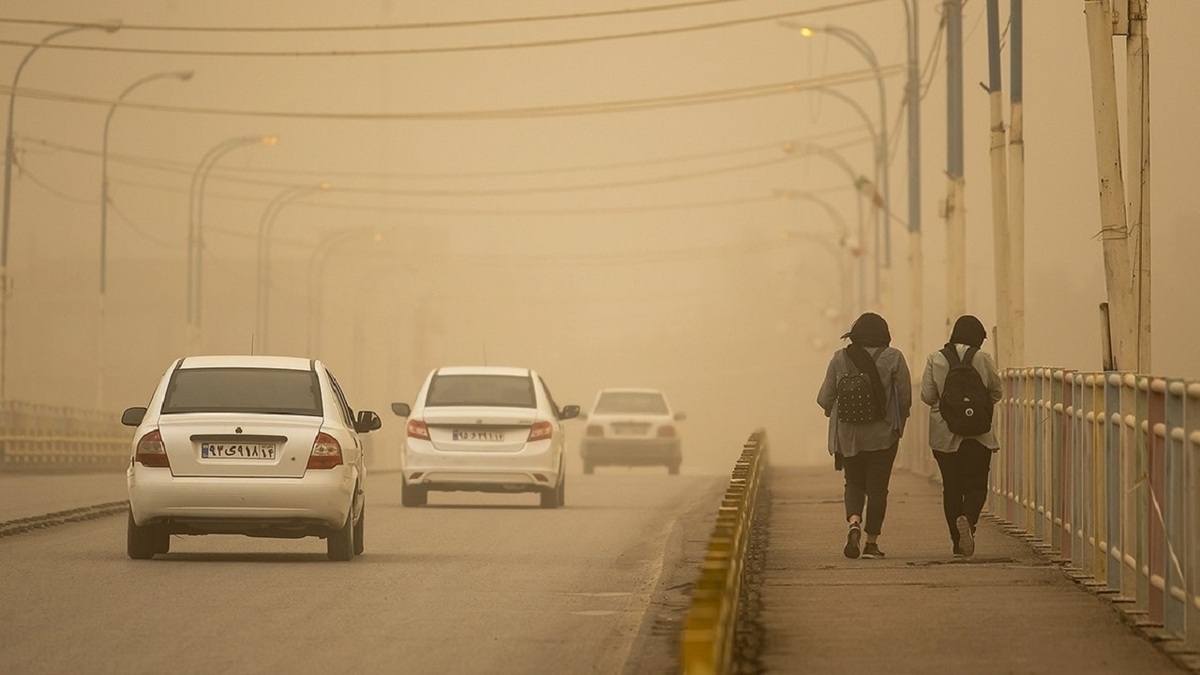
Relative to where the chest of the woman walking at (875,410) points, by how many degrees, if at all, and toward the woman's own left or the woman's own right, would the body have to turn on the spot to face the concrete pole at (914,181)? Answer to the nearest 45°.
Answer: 0° — they already face it

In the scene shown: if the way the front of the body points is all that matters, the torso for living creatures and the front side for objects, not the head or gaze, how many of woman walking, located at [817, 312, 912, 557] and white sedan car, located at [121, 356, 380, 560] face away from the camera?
2

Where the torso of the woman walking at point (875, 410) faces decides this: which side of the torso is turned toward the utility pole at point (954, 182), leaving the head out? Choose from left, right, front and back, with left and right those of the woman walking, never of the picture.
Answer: front

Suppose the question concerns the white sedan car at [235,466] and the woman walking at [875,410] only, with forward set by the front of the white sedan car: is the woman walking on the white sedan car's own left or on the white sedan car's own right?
on the white sedan car's own right

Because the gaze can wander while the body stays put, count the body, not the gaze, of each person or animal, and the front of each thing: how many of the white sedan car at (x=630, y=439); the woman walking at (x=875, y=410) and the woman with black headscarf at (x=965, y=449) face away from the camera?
3

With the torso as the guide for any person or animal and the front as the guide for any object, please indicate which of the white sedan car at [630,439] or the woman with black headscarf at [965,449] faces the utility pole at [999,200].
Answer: the woman with black headscarf

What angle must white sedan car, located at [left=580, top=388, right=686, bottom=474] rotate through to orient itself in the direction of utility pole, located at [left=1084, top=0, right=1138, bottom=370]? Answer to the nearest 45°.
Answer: approximately 180°

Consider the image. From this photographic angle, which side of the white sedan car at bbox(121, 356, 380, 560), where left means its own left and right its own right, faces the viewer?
back

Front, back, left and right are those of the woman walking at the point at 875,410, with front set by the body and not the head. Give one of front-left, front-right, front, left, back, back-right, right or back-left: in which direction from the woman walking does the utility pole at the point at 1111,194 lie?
front-right

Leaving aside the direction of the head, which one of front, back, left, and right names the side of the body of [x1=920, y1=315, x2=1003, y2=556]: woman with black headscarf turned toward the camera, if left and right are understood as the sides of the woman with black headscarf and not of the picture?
back

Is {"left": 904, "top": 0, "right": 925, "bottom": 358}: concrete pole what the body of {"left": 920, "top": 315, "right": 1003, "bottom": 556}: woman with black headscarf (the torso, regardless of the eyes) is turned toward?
yes

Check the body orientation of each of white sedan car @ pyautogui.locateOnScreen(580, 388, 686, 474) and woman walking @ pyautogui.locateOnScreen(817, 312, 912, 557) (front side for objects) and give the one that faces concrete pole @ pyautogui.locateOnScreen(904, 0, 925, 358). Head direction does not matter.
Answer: the woman walking

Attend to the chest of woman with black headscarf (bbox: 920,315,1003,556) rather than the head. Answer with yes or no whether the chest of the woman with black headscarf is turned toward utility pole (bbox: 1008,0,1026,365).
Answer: yes

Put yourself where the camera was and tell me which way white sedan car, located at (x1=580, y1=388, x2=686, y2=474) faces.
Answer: facing away from the viewer

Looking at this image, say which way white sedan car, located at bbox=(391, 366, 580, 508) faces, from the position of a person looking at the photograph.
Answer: facing away from the viewer

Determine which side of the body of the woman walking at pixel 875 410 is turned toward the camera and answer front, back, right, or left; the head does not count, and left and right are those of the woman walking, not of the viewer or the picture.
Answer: back

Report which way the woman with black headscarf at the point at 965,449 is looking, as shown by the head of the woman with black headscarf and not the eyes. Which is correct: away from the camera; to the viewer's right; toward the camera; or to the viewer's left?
away from the camera
